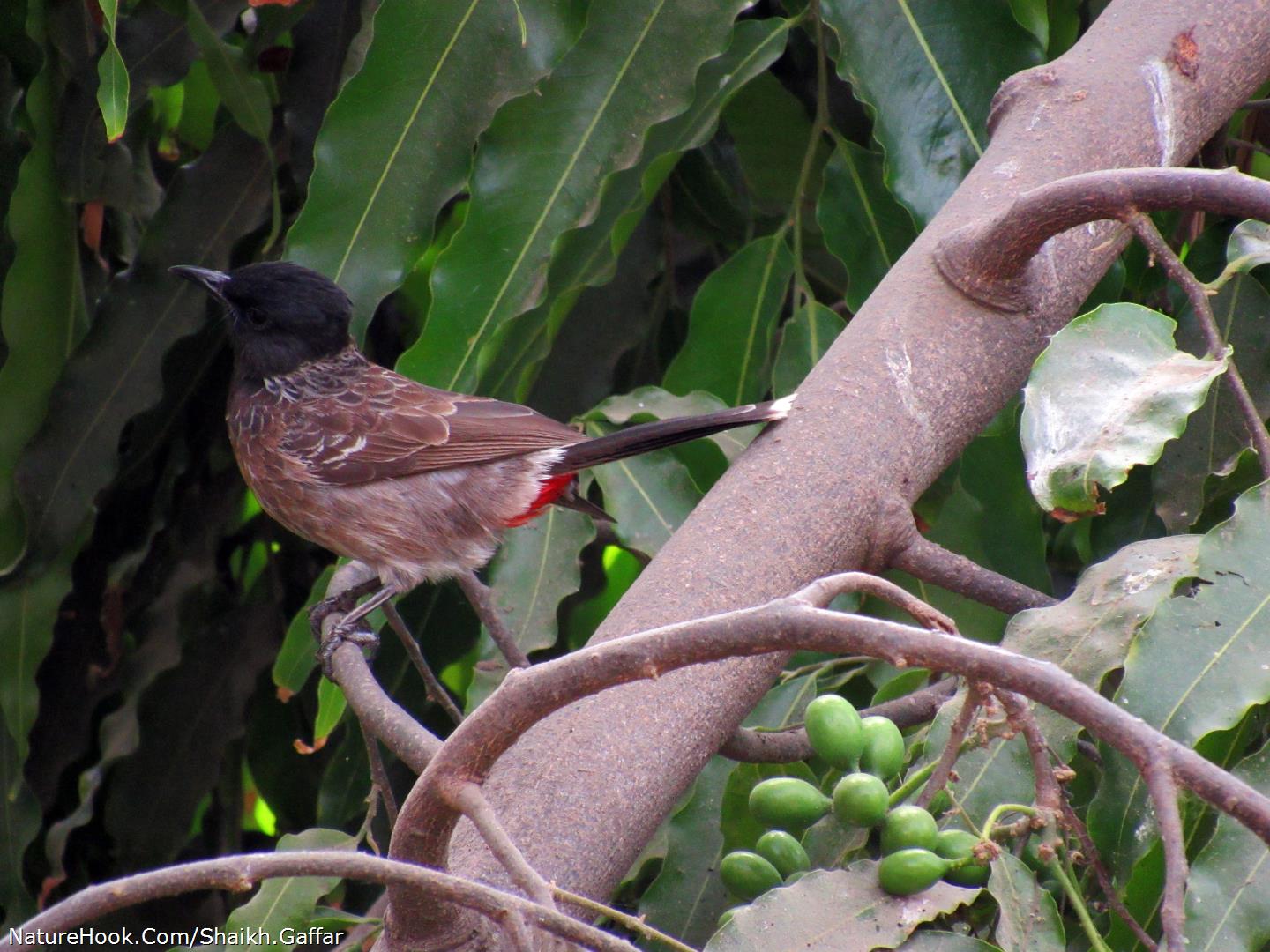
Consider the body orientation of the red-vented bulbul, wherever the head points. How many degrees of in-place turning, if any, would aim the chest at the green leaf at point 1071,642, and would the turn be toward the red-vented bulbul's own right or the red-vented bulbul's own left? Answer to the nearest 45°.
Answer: approximately 135° to the red-vented bulbul's own left

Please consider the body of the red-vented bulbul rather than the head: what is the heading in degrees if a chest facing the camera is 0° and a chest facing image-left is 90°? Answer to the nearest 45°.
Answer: approximately 90°

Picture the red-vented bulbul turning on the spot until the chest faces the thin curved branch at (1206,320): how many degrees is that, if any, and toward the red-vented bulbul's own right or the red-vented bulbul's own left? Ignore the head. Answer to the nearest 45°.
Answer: approximately 135° to the red-vented bulbul's own left

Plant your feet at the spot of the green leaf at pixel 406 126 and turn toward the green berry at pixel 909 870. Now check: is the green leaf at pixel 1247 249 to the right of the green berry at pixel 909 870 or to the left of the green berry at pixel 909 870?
left

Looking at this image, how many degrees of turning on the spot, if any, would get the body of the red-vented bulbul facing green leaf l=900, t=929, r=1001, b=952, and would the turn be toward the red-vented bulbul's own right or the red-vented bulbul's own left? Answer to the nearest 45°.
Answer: approximately 90° to the red-vented bulbul's own left

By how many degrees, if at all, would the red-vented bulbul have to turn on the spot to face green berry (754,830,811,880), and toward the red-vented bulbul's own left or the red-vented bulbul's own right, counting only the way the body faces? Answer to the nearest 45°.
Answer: approximately 180°

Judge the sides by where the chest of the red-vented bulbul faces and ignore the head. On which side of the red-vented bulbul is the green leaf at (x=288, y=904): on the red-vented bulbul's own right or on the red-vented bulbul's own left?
on the red-vented bulbul's own left

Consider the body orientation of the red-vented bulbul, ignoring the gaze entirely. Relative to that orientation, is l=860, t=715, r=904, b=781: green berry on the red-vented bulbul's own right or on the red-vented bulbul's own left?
on the red-vented bulbul's own left

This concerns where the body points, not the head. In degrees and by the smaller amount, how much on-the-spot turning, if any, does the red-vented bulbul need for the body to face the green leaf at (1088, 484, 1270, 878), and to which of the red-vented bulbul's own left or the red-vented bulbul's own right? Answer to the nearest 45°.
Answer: approximately 135° to the red-vented bulbul's own left

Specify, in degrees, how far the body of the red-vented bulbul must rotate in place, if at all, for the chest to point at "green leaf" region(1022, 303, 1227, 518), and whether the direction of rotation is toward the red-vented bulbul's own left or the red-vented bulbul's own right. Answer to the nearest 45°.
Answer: approximately 135° to the red-vented bulbul's own left
